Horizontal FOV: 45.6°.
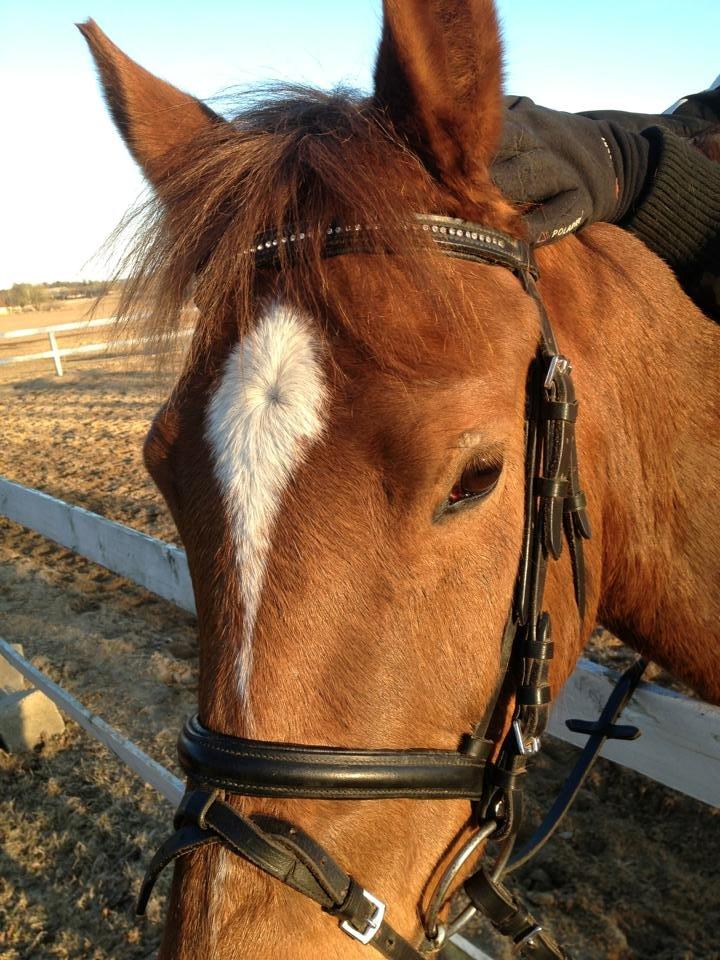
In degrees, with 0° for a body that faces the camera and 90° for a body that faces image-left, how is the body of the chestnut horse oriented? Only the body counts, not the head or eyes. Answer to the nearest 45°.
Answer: approximately 45°
